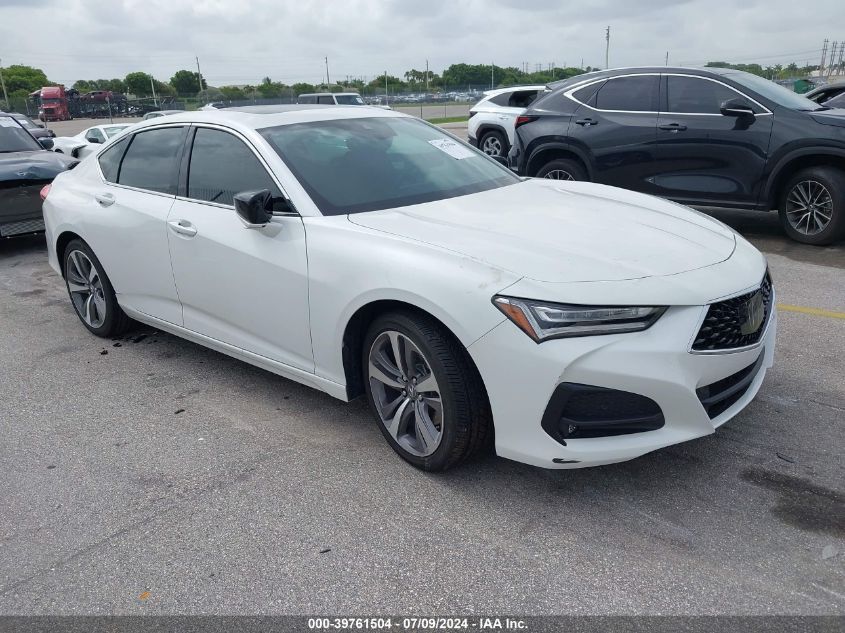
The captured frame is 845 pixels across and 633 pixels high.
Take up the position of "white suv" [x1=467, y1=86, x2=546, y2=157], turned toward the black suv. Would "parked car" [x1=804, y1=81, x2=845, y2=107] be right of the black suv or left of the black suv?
left

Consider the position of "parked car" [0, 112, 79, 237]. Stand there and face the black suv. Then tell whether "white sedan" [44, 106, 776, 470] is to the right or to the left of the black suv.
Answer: right

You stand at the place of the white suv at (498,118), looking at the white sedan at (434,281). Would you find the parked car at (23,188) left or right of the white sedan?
right

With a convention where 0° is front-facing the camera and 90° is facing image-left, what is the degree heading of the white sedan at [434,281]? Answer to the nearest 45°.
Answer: approximately 315°

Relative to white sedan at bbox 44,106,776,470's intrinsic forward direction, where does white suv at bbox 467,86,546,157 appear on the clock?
The white suv is roughly at 8 o'clock from the white sedan.

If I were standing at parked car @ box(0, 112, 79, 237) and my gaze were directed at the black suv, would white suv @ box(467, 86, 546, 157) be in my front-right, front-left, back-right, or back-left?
front-left

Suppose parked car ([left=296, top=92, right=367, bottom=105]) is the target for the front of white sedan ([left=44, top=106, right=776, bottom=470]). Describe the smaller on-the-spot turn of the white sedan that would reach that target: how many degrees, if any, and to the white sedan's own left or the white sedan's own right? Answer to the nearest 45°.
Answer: approximately 135° to the white sedan's own left

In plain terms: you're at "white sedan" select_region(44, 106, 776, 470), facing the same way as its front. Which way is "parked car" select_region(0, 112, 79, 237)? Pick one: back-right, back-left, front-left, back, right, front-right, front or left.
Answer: back

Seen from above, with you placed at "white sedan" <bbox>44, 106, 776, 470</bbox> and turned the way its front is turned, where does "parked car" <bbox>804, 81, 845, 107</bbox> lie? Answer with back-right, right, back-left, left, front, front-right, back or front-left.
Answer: left

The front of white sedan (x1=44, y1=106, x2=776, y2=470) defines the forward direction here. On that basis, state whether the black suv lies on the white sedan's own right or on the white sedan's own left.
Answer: on the white sedan's own left
